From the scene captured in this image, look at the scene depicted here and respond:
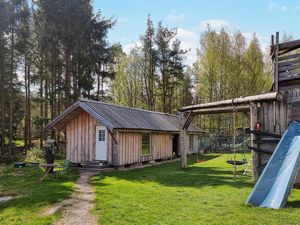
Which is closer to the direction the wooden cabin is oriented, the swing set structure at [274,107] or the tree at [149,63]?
the swing set structure

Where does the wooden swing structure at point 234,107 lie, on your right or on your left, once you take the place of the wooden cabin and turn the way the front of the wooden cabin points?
on your left

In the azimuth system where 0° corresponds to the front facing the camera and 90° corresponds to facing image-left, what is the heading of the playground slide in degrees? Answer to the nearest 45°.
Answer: approximately 45°

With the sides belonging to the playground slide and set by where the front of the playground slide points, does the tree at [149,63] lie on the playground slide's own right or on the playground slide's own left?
on the playground slide's own right

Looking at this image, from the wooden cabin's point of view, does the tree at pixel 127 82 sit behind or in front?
behind

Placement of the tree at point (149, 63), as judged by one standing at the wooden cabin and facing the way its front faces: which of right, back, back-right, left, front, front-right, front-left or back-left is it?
back-right

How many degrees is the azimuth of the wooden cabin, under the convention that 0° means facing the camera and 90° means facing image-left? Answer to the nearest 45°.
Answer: approximately 45°

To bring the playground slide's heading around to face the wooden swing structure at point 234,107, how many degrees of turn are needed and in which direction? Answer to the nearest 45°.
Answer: approximately 135° to its right
